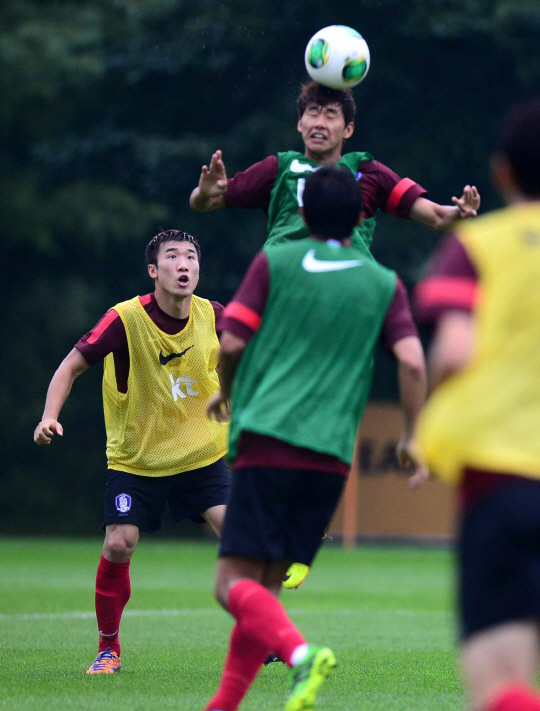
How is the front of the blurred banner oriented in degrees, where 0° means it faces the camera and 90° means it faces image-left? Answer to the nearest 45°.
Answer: approximately 0°

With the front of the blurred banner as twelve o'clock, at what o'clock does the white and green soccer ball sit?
The white and green soccer ball is roughly at 12 o'clock from the blurred banner.
